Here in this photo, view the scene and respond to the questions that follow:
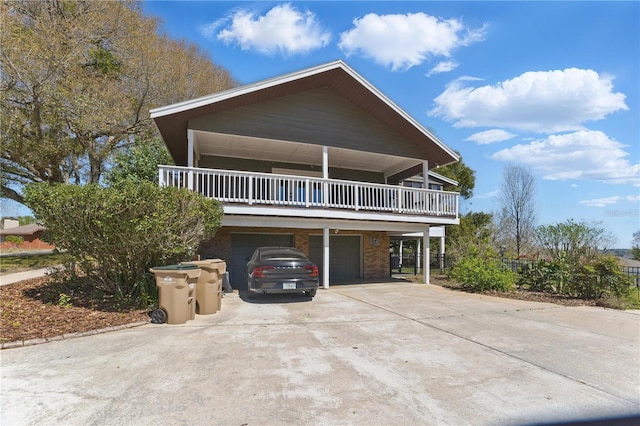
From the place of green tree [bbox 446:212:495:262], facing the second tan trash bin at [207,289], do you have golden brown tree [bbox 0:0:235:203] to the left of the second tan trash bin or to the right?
right

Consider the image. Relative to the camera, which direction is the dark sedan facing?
away from the camera

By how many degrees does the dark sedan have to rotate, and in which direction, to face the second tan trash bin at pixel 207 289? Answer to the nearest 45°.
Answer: approximately 135° to its left

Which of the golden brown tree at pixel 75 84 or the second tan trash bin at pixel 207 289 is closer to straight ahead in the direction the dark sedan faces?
the golden brown tree

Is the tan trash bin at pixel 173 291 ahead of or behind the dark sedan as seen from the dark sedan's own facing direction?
behind

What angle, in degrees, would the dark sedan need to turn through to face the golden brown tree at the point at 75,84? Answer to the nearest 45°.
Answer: approximately 45° to its left

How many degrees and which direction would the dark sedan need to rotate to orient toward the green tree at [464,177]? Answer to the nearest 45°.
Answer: approximately 45° to its right
